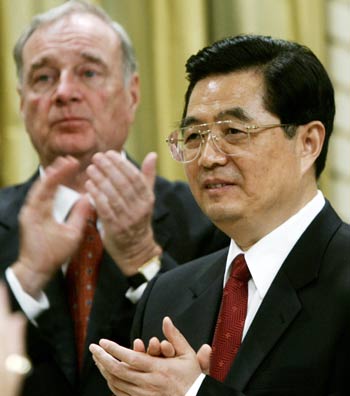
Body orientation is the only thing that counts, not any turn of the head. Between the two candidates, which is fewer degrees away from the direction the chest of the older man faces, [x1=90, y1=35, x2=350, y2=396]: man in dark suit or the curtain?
the man in dark suit

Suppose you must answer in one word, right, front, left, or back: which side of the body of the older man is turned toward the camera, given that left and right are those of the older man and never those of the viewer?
front

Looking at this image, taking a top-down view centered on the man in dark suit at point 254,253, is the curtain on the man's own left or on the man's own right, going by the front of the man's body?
on the man's own right

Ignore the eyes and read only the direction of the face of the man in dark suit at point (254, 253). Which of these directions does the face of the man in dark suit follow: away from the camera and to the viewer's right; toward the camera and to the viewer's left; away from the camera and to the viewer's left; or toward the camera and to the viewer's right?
toward the camera and to the viewer's left

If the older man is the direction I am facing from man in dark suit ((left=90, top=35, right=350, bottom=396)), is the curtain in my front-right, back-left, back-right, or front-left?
front-right

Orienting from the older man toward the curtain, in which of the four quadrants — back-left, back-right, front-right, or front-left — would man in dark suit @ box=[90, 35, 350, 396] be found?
back-right

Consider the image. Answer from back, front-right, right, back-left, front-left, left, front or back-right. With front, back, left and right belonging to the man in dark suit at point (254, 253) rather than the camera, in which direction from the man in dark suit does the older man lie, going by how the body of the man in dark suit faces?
right

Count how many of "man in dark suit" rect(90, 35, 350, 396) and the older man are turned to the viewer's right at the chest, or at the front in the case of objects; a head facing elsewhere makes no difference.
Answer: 0

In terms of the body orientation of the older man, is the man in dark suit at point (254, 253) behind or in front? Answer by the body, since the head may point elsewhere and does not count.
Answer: in front

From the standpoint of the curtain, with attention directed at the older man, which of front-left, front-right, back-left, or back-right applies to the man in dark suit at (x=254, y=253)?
front-left

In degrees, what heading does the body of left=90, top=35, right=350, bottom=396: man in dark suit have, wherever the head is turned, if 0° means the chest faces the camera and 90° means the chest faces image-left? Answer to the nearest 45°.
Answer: approximately 45°

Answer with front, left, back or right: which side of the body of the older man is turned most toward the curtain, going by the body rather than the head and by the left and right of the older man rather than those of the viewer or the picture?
back

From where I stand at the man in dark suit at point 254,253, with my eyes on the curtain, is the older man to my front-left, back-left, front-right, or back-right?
front-left
